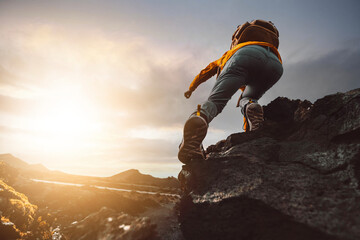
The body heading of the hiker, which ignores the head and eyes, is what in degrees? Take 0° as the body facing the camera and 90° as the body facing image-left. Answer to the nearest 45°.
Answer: approximately 180°
